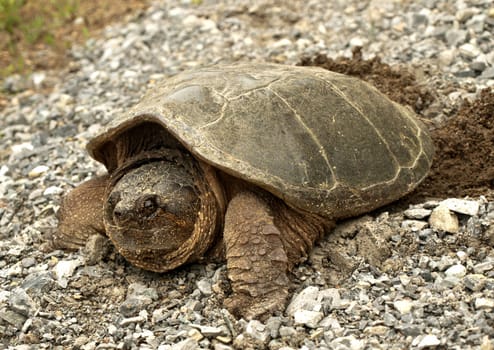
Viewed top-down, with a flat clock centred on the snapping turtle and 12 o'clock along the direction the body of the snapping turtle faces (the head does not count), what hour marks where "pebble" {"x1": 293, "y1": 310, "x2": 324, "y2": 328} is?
The pebble is roughly at 10 o'clock from the snapping turtle.

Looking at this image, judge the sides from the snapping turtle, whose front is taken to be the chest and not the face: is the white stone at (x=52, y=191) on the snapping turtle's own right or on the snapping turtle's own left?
on the snapping turtle's own right

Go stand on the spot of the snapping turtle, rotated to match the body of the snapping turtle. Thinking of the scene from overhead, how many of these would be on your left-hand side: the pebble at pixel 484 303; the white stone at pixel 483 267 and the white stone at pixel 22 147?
2

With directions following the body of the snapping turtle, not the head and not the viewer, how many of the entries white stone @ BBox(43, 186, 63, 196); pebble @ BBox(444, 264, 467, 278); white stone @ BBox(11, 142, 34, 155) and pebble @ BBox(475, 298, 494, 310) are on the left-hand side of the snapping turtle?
2

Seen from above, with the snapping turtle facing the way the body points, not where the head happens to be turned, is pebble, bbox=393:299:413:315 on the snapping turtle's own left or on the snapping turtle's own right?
on the snapping turtle's own left

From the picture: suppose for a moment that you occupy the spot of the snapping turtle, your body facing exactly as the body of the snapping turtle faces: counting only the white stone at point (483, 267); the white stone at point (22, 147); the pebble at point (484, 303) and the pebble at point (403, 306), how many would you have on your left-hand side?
3

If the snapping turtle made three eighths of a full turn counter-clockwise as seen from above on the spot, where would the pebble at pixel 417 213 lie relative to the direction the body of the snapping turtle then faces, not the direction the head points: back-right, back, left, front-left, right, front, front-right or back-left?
front

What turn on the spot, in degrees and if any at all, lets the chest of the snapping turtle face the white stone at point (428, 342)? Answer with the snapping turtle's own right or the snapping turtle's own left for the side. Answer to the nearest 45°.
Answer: approximately 90° to the snapping turtle's own left

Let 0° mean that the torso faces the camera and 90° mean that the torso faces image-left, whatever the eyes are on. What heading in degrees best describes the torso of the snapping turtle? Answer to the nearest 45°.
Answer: approximately 45°

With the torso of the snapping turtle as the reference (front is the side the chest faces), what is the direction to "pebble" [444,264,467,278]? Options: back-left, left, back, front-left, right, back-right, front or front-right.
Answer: left

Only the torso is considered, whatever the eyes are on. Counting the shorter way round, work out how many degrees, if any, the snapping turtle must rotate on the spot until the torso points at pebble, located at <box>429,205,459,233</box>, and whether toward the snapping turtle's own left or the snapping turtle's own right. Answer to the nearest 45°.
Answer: approximately 135° to the snapping turtle's own left
